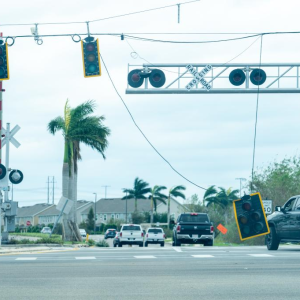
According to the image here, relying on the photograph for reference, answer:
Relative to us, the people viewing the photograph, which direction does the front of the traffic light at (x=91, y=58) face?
facing the viewer

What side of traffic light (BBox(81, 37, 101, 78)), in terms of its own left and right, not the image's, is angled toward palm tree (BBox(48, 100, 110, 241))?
back

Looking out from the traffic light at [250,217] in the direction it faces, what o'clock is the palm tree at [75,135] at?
The palm tree is roughly at 5 o'clock from the traffic light.

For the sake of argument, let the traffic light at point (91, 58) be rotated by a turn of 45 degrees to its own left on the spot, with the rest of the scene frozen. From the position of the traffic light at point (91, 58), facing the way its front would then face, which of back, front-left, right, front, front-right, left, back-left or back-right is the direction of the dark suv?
front-left

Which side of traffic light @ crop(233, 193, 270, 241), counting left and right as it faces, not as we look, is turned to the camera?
front

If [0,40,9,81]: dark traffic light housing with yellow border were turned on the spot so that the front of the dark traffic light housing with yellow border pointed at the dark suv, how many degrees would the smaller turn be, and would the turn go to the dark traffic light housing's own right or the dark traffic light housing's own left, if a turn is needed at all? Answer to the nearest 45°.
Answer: approximately 90° to the dark traffic light housing's own left
